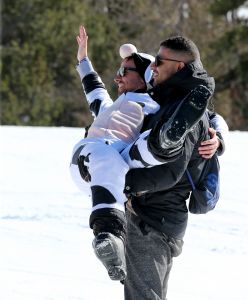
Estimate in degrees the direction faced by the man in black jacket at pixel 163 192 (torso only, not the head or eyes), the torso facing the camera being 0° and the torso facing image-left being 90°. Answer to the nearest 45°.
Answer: approximately 90°
